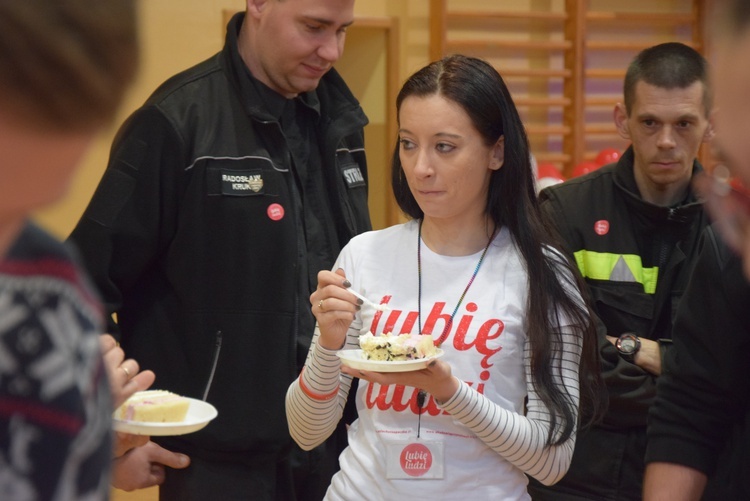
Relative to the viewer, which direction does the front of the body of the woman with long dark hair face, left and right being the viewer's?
facing the viewer and to the left of the viewer

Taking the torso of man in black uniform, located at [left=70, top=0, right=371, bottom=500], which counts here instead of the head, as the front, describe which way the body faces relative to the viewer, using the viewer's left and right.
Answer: facing the viewer and to the right of the viewer

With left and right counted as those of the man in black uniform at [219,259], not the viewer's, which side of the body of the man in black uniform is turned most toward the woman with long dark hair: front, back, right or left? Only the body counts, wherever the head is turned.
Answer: front

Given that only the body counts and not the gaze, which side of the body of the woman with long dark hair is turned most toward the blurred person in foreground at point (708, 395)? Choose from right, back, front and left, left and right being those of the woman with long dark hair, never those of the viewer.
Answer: left

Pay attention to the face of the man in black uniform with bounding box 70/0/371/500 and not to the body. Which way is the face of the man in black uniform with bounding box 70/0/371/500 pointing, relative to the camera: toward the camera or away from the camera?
toward the camera

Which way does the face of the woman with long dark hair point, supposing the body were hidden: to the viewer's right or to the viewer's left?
to the viewer's left

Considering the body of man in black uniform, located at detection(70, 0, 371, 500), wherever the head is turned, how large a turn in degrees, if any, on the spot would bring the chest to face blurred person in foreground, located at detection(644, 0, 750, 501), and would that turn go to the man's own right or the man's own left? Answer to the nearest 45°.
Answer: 0° — they already face them

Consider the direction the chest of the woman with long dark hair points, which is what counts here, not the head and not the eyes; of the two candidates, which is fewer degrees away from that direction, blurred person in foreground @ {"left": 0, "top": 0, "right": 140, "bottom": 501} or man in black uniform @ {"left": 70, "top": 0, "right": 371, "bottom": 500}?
the blurred person in foreground

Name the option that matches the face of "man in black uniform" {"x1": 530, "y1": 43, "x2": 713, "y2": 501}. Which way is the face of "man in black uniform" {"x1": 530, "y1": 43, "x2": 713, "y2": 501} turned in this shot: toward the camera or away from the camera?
toward the camera

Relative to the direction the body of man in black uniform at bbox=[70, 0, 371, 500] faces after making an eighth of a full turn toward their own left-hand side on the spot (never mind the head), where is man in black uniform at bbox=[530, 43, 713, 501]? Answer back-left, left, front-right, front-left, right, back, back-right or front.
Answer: front

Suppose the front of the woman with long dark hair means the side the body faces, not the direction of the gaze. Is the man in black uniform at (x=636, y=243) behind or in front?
behind

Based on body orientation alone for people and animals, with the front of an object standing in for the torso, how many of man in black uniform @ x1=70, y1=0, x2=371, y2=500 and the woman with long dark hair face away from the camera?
0

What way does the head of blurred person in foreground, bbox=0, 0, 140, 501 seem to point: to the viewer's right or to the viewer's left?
to the viewer's right
